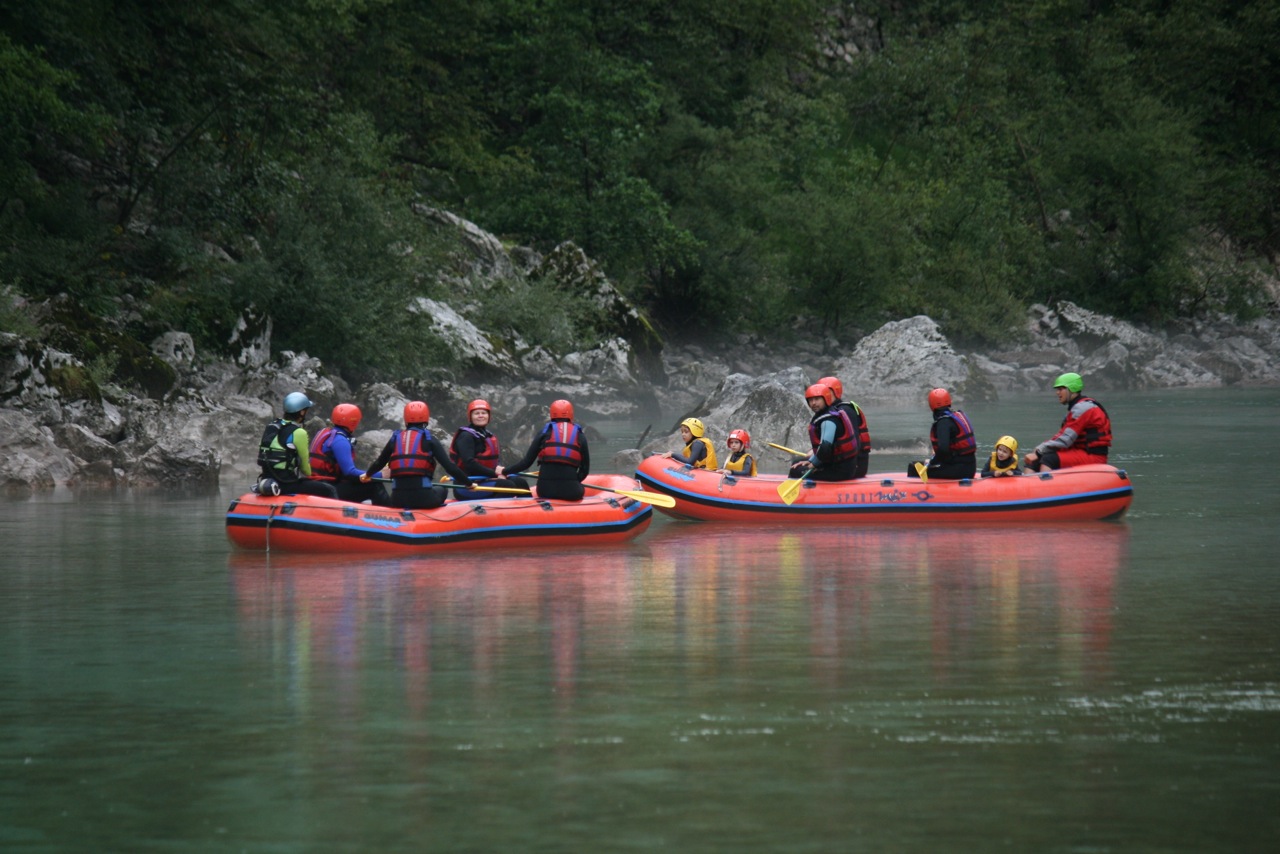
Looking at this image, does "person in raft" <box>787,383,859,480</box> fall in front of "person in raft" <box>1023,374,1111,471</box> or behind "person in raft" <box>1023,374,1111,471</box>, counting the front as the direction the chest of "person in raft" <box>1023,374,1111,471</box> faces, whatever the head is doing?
in front

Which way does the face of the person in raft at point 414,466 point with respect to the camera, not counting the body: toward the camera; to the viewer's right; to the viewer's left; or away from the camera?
away from the camera

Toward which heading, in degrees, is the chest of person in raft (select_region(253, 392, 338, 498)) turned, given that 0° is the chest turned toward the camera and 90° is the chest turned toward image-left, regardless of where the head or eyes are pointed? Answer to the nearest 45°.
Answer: approximately 225°

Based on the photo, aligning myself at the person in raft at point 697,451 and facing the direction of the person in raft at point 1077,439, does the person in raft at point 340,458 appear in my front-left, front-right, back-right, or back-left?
back-right

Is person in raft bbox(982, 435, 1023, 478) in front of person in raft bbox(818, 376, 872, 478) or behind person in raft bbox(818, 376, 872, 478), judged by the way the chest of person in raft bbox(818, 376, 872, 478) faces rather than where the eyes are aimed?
behind

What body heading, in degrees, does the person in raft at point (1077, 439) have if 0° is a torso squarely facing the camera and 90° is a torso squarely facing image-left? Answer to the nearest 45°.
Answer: approximately 90°

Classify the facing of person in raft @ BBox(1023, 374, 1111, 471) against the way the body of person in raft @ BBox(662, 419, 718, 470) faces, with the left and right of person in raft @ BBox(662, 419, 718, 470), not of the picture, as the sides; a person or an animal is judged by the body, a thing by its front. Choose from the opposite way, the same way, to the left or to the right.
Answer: the same way

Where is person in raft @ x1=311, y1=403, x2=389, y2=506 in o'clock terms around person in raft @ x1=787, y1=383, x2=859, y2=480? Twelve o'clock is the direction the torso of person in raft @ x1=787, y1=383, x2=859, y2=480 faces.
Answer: person in raft @ x1=311, y1=403, x2=389, y2=506 is roughly at 11 o'clock from person in raft @ x1=787, y1=383, x2=859, y2=480.

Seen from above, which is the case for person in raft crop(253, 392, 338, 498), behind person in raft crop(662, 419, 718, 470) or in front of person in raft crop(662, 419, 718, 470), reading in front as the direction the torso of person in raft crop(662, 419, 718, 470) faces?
in front

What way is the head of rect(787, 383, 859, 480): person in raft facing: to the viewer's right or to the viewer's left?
to the viewer's left
